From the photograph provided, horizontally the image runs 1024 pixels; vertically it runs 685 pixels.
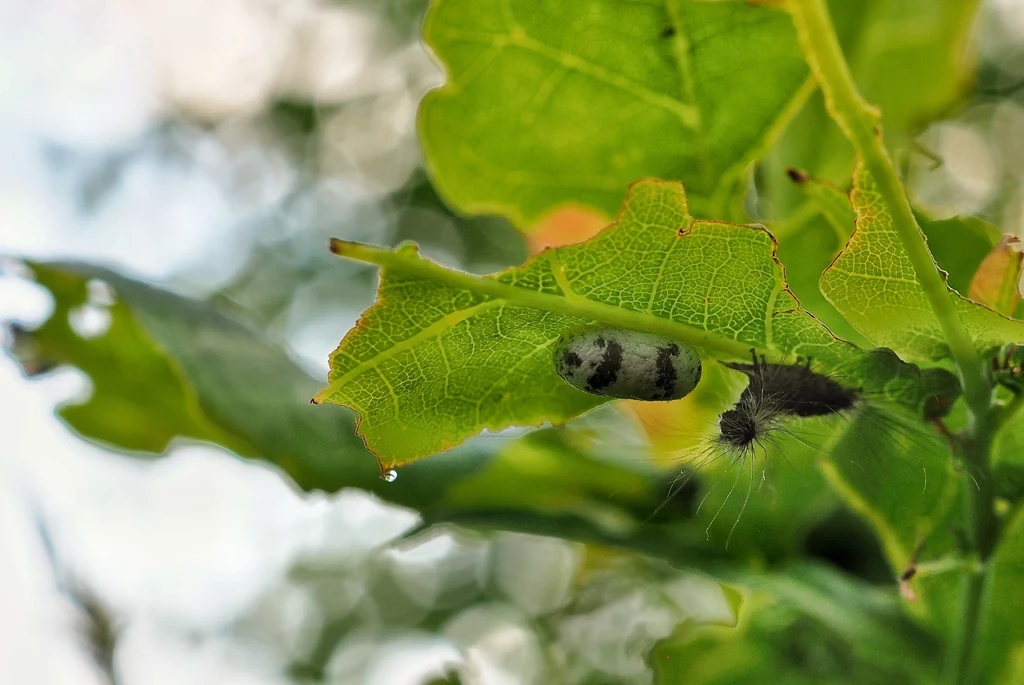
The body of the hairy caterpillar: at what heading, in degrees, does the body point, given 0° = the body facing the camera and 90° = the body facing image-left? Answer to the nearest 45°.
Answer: approximately 45°
